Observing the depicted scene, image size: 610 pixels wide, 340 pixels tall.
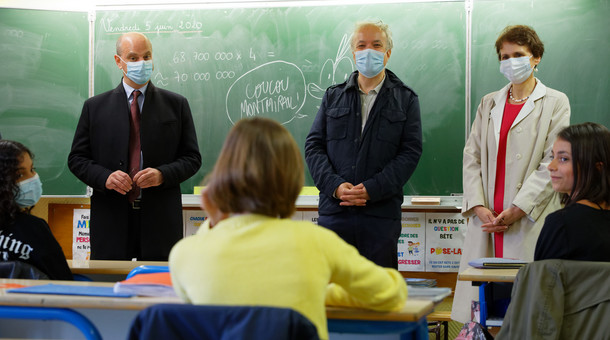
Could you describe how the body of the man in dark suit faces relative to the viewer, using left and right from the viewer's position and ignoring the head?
facing the viewer

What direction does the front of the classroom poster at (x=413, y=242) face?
toward the camera

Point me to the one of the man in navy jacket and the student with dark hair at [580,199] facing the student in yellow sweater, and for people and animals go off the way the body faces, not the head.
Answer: the man in navy jacket

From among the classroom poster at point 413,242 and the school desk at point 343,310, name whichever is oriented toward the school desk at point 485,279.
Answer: the classroom poster

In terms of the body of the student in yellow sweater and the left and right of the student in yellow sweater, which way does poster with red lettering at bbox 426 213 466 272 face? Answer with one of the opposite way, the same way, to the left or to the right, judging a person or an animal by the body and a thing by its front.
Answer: the opposite way

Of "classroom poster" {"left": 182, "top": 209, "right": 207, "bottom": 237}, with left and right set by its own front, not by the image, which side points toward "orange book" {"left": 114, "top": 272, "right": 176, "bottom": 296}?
front

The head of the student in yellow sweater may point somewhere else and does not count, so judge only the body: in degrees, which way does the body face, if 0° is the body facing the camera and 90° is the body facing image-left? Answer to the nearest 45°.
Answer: approximately 180°

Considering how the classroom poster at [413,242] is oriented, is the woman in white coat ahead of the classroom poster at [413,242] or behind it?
ahead

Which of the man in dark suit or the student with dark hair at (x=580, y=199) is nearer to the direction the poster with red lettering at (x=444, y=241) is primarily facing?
the student with dark hair

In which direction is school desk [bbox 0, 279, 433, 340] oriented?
toward the camera
